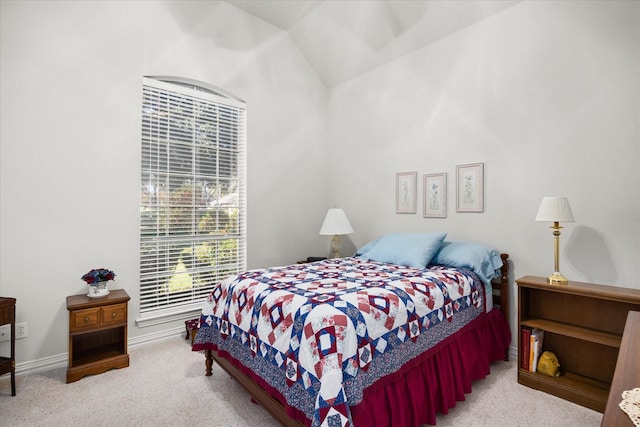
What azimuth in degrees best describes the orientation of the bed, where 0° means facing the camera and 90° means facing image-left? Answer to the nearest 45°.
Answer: approximately 45°

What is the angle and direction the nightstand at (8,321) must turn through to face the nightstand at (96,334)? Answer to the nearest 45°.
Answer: approximately 90° to its left

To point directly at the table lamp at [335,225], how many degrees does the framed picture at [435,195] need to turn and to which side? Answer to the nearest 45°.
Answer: approximately 45° to its right

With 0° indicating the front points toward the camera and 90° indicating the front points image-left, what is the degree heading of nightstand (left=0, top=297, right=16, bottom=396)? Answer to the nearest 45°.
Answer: approximately 0°
